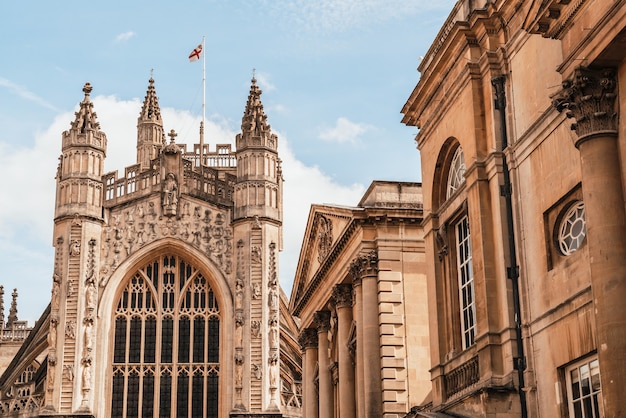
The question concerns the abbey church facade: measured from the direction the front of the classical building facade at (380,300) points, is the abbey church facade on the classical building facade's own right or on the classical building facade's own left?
on the classical building facade's own right

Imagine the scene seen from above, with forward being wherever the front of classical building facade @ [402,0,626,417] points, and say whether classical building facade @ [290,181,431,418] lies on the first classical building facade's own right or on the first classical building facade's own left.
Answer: on the first classical building facade's own right

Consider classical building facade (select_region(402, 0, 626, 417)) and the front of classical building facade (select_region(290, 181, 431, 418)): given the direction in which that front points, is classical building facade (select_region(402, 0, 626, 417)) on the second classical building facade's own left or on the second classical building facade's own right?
on the second classical building facade's own left

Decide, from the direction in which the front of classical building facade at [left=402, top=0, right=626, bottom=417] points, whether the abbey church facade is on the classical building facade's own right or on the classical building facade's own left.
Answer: on the classical building facade's own right

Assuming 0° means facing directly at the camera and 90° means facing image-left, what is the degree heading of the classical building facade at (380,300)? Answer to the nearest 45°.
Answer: approximately 45°

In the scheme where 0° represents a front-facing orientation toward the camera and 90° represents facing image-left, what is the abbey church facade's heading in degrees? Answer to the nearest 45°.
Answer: approximately 0°

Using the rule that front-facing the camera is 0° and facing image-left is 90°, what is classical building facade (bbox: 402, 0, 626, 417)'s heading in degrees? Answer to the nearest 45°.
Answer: approximately 45°
